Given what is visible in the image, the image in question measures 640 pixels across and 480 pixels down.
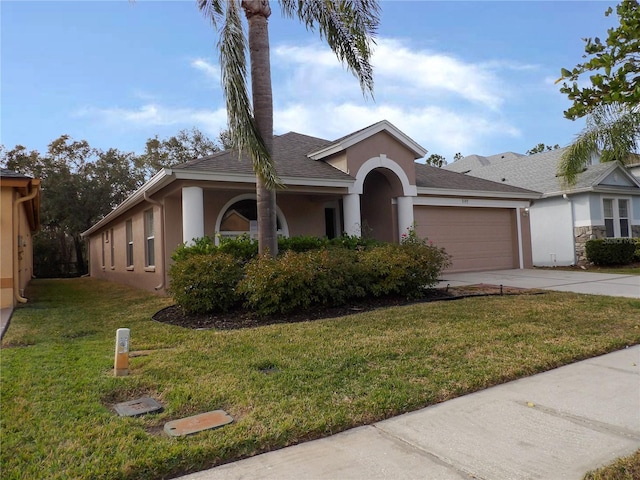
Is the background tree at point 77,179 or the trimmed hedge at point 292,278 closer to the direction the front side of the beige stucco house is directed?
the trimmed hedge

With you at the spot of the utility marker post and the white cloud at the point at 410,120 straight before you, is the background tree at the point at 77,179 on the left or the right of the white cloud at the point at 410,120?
left

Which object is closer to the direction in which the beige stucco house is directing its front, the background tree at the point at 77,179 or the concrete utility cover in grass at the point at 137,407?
the concrete utility cover in grass

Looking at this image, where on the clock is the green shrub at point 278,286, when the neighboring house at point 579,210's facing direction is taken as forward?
The green shrub is roughly at 2 o'clock from the neighboring house.

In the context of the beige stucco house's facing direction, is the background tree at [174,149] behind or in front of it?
behind

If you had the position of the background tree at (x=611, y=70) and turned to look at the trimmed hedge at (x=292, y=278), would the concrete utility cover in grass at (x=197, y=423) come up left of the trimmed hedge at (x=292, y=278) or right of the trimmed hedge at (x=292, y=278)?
left

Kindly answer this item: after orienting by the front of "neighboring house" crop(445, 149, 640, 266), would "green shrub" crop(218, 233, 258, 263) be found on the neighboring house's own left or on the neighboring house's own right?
on the neighboring house's own right

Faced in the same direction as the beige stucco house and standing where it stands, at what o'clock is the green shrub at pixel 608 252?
The green shrub is roughly at 10 o'clock from the beige stucco house.

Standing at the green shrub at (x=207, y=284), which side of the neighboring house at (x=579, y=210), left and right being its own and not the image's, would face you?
right

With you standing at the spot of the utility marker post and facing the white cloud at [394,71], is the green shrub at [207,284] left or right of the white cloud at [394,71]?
left

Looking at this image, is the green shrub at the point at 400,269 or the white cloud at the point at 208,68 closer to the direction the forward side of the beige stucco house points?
the green shrub

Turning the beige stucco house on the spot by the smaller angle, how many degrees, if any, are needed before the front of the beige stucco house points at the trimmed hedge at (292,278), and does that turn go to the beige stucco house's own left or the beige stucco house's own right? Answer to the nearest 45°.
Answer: approximately 45° to the beige stucco house's own right
